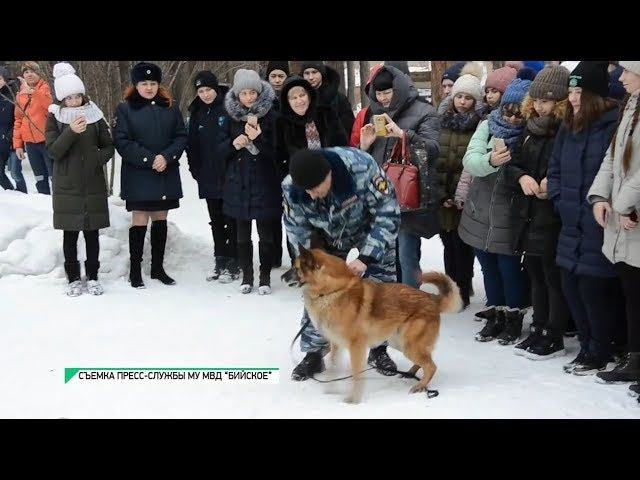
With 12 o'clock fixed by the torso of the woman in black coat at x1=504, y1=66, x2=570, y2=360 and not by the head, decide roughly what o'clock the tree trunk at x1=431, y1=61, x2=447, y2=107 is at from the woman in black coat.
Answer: The tree trunk is roughly at 4 o'clock from the woman in black coat.

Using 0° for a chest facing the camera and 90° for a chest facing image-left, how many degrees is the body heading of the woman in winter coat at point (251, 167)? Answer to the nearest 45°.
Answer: approximately 0°

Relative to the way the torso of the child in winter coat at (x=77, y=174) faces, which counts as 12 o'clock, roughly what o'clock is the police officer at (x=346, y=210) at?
The police officer is roughly at 11 o'clock from the child in winter coat.

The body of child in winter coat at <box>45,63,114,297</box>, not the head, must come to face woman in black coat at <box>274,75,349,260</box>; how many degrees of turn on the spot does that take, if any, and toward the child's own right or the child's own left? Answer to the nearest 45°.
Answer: approximately 90° to the child's own left

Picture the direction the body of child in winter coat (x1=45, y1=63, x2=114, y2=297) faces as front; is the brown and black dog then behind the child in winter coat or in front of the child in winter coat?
in front

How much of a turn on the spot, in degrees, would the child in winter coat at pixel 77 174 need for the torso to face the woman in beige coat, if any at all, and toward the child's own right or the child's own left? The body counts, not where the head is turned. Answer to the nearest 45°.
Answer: approximately 45° to the child's own left
